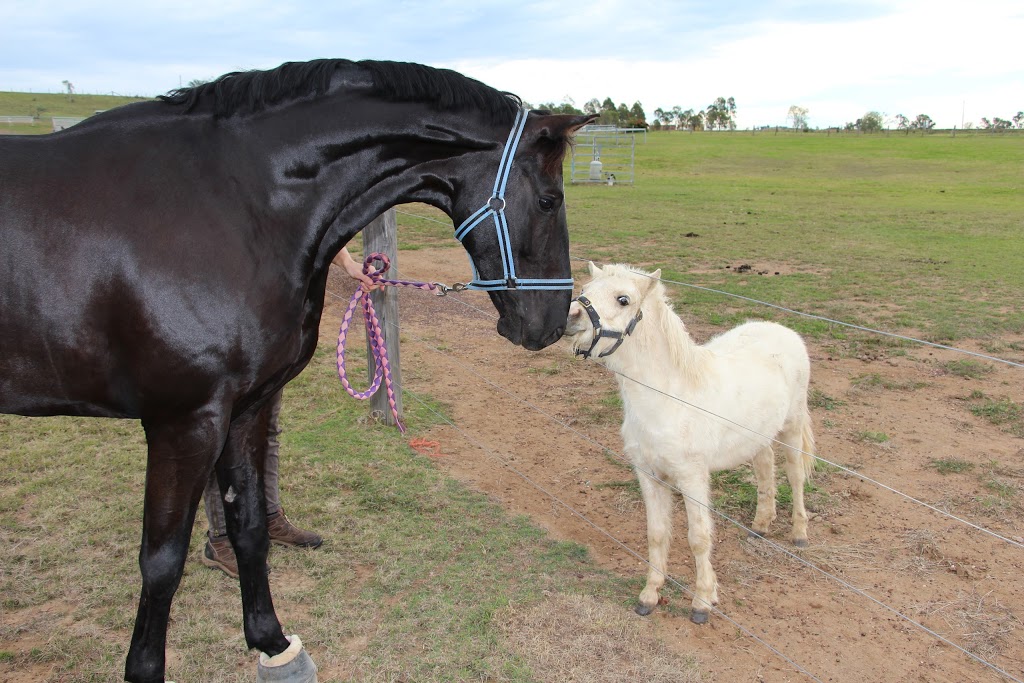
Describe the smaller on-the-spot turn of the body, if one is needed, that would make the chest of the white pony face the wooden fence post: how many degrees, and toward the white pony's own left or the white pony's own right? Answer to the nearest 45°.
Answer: approximately 90° to the white pony's own right

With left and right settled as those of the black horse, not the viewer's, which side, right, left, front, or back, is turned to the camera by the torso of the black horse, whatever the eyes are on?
right

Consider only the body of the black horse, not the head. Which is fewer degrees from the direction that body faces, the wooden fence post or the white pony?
the white pony

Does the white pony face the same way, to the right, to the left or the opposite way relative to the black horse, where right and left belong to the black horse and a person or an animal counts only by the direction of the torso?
the opposite way

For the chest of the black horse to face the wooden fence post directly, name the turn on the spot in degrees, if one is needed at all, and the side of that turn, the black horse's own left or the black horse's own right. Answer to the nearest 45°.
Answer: approximately 90° to the black horse's own left

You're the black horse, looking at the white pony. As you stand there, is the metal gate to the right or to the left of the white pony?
left

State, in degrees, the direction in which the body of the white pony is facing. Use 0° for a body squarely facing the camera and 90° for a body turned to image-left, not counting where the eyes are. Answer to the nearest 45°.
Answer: approximately 45°

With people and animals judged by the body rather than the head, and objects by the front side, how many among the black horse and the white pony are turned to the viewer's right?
1

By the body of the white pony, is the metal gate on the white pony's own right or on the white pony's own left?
on the white pony's own right

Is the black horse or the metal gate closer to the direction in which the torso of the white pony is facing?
the black horse
